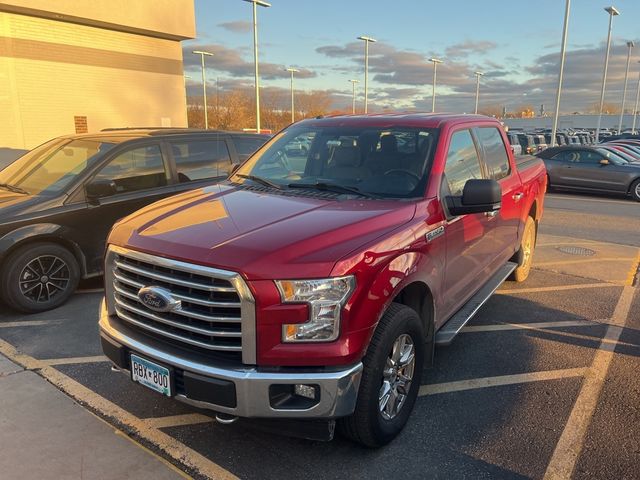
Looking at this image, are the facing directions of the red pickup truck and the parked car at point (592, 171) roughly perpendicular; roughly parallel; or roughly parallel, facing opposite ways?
roughly perpendicular

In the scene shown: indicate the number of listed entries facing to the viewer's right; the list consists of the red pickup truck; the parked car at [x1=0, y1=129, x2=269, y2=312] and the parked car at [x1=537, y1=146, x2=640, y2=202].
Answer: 1

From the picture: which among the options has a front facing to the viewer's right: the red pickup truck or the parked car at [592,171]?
the parked car

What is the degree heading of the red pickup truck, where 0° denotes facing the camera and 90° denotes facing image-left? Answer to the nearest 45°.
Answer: approximately 45°

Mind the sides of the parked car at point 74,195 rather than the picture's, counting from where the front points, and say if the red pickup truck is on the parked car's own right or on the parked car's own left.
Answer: on the parked car's own left

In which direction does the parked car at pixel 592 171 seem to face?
to the viewer's right

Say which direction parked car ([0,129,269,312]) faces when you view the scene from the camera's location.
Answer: facing the viewer and to the left of the viewer

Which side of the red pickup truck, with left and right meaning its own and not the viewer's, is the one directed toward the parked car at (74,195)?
right

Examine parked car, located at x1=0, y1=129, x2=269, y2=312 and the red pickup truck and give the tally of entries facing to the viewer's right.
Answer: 0

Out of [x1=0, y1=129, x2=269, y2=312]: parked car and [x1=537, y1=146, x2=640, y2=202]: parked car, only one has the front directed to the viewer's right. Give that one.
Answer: [x1=537, y1=146, x2=640, y2=202]: parked car

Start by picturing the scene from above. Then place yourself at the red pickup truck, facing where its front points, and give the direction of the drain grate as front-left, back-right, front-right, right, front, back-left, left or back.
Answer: back
